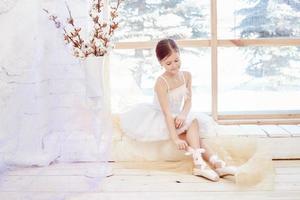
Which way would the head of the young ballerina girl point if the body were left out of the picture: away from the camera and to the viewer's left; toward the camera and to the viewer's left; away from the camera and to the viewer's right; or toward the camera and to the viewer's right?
toward the camera and to the viewer's right

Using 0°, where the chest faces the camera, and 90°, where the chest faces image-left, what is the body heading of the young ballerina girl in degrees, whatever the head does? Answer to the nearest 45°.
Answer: approximately 315°
